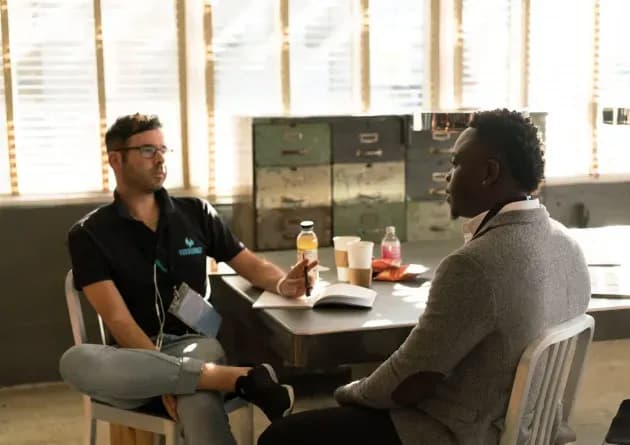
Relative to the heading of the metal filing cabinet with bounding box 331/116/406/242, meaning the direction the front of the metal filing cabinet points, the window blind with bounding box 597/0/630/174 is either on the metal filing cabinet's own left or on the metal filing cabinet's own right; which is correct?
on the metal filing cabinet's own left

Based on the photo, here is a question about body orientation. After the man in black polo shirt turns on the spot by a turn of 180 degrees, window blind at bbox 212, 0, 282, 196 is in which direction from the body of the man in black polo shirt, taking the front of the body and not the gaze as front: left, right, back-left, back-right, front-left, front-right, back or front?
front-right

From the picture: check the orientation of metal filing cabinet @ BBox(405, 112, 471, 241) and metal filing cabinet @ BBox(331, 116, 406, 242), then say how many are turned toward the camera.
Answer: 2

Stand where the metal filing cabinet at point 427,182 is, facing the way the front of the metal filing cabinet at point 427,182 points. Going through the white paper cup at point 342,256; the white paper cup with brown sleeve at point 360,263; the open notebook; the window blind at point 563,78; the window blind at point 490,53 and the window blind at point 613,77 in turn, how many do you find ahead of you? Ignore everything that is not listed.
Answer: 3

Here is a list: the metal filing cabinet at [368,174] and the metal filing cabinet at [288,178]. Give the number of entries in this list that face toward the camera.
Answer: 2

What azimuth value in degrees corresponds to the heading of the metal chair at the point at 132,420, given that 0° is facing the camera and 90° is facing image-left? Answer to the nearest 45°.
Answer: approximately 315°

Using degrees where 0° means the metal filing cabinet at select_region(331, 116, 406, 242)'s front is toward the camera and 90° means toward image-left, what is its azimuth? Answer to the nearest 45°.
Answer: approximately 0°

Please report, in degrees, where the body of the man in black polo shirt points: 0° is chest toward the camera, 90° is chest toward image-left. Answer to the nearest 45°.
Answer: approximately 315°

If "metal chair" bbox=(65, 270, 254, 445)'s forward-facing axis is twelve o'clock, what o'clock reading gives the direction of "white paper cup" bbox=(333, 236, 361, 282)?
The white paper cup is roughly at 10 o'clock from the metal chair.

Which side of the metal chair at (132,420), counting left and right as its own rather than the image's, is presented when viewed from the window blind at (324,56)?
left

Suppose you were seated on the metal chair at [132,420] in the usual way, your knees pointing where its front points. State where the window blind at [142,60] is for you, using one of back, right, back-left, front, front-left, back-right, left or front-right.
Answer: back-left

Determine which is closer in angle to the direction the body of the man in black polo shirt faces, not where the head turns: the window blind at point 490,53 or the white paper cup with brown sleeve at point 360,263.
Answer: the white paper cup with brown sleeve
